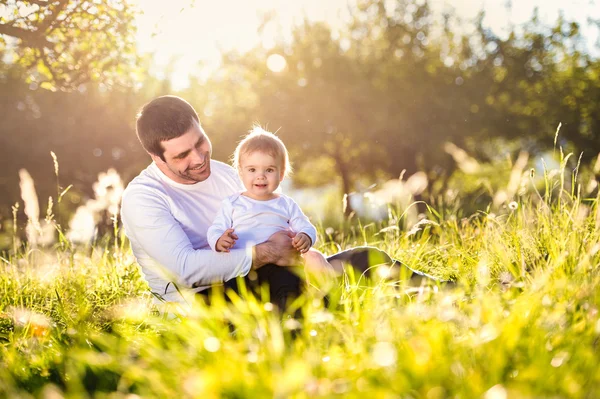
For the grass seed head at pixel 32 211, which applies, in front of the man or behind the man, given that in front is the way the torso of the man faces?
behind

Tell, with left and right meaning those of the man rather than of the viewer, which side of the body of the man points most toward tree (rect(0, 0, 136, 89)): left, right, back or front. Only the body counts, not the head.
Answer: back

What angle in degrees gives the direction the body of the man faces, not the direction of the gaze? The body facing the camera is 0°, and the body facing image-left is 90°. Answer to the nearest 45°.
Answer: approximately 315°

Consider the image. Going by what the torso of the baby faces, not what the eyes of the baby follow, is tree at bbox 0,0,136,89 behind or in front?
behind

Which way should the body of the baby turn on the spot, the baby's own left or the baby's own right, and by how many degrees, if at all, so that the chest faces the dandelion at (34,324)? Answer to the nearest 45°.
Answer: approximately 90° to the baby's own right

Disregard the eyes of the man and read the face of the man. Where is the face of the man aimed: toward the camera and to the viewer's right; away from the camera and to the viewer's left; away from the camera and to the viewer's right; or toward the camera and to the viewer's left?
toward the camera and to the viewer's right

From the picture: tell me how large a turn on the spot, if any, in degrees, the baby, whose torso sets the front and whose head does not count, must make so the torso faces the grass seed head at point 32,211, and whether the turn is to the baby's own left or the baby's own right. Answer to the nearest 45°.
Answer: approximately 135° to the baby's own right
